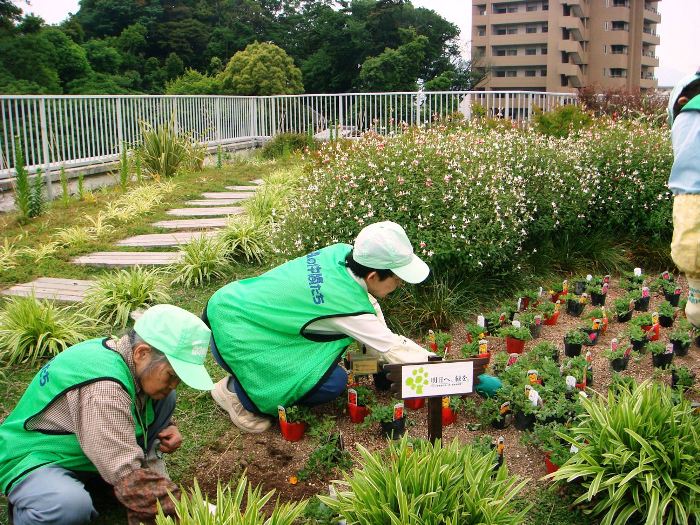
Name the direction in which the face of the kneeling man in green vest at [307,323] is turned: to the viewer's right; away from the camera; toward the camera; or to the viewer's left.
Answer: to the viewer's right

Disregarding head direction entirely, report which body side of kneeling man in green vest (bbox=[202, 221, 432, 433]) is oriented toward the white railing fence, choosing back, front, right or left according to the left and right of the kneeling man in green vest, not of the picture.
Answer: left

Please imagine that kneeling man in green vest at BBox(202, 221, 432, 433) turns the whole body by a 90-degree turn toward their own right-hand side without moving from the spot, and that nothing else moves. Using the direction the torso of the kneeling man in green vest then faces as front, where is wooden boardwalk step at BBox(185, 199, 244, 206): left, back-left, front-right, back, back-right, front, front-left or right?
back

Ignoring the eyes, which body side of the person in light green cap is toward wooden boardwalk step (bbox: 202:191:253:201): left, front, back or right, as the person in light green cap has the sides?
left

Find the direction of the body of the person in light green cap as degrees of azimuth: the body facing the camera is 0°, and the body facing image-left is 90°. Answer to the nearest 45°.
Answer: approximately 270°

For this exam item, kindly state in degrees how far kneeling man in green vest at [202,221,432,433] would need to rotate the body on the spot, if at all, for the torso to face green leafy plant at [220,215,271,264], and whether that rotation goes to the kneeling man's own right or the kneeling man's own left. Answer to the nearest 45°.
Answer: approximately 90° to the kneeling man's own left

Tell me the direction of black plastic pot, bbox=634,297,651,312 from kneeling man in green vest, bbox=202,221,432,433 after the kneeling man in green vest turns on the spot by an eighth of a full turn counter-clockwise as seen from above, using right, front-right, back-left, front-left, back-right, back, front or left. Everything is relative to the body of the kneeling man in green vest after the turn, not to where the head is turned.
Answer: front

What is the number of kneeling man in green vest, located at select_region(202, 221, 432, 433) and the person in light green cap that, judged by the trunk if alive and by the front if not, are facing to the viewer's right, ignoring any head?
2

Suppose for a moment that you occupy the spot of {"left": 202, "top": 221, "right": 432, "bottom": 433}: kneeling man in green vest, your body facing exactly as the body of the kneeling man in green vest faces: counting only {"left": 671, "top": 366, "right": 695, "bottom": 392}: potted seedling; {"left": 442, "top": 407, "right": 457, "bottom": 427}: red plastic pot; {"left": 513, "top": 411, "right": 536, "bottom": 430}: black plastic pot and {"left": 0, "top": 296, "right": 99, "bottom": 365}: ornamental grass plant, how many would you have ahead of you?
3

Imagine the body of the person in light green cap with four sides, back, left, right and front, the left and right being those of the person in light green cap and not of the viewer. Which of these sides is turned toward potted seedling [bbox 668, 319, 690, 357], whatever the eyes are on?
front

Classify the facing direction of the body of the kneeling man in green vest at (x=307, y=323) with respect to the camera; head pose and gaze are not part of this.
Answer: to the viewer's right

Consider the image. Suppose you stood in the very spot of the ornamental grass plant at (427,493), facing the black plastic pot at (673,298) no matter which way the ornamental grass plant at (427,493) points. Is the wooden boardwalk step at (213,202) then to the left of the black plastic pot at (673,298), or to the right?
left

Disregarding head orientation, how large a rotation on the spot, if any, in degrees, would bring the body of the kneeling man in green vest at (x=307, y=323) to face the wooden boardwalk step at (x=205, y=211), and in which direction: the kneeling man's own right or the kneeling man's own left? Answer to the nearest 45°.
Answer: approximately 90° to the kneeling man's own left
